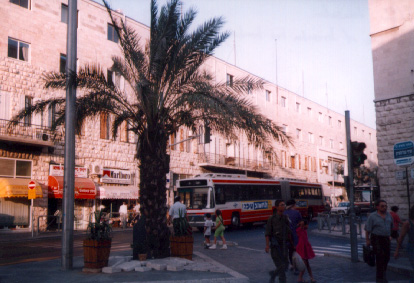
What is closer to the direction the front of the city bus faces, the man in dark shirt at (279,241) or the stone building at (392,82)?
the man in dark shirt

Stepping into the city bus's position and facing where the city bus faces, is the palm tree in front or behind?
in front

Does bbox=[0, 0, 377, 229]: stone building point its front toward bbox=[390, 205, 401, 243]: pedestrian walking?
yes

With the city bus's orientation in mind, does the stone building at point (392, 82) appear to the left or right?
on its left

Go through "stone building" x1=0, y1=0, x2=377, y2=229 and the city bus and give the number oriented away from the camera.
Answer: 0

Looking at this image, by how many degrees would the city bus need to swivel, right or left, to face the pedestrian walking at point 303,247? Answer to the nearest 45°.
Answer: approximately 45° to its left

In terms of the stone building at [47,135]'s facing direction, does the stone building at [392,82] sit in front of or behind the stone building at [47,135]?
in front

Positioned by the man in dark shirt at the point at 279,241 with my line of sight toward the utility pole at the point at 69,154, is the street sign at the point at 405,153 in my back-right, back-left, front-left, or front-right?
back-right

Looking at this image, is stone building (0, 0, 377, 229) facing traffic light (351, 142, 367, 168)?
yes

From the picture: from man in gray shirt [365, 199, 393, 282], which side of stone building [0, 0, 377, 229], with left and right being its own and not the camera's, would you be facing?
front

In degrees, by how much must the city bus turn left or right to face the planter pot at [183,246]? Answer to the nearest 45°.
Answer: approximately 45° to its left

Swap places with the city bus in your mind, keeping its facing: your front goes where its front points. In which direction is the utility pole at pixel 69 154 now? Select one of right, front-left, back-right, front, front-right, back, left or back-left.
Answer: front-left

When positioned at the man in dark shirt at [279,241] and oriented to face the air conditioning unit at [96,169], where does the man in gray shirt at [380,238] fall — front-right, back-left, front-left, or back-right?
back-right
